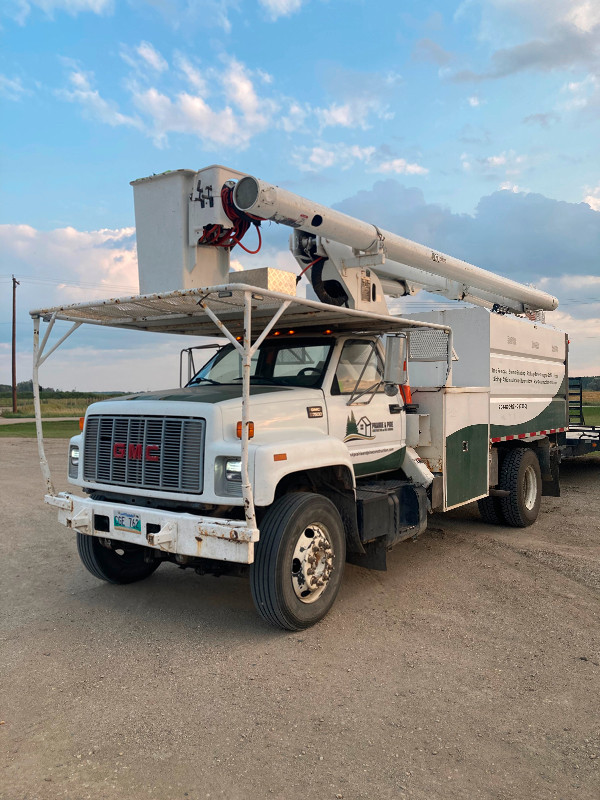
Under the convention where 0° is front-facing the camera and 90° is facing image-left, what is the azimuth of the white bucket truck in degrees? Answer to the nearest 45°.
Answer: approximately 45°
